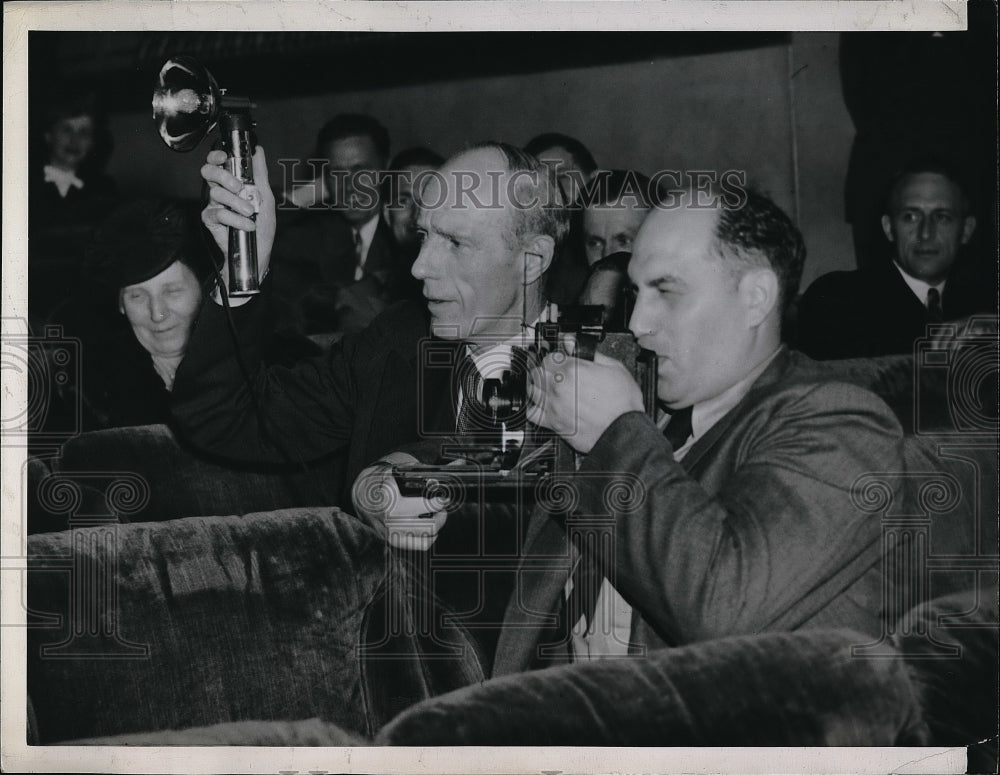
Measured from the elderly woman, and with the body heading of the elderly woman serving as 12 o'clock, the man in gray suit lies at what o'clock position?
The man in gray suit is roughly at 10 o'clock from the elderly woman.

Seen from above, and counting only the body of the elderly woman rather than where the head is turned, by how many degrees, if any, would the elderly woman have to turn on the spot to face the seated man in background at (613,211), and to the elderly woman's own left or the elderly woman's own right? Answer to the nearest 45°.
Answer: approximately 90° to the elderly woman's own left

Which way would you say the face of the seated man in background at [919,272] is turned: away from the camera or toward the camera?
toward the camera

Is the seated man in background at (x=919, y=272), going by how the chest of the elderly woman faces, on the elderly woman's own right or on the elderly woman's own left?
on the elderly woman's own left

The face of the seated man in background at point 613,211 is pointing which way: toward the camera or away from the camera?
toward the camera

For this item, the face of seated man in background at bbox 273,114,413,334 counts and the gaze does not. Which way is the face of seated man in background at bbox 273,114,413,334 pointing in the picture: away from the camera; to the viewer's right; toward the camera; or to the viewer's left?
toward the camera

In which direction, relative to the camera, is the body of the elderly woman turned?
toward the camera

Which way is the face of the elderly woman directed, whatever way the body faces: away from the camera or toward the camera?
toward the camera

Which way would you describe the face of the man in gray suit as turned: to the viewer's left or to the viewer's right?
to the viewer's left

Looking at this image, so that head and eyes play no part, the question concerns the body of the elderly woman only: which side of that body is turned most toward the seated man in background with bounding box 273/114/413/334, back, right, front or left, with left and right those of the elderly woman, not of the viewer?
left
